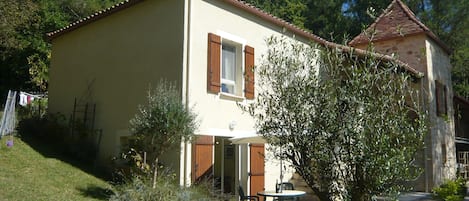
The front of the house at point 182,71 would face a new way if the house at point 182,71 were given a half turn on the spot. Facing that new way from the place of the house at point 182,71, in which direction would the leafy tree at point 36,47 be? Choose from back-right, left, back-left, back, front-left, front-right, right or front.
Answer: front

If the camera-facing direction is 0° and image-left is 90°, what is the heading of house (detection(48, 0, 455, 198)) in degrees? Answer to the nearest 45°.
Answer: approximately 315°

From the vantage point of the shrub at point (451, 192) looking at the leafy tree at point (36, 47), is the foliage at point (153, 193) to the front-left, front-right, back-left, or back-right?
front-left

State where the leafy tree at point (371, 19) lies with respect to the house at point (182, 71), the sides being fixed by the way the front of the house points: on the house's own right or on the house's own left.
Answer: on the house's own left

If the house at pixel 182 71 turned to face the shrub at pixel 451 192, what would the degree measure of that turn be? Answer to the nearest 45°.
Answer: approximately 45° to its left

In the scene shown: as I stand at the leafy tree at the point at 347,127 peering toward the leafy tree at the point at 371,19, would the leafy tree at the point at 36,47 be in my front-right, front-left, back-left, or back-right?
front-left

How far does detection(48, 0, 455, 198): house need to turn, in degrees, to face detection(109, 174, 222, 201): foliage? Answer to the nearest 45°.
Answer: approximately 45° to its right
